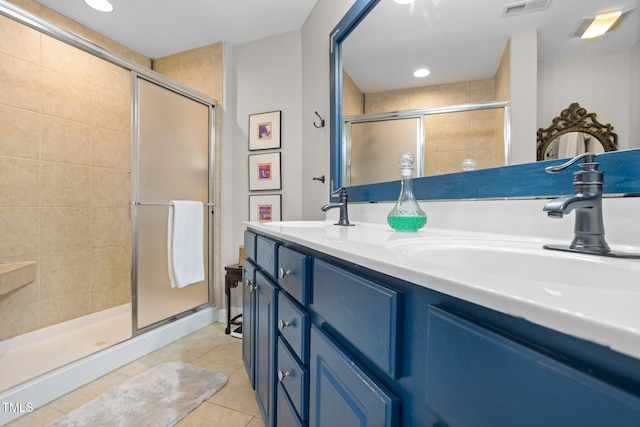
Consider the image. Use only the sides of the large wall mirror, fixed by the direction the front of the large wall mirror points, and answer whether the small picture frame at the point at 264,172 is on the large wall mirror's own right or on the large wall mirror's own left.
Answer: on the large wall mirror's own right

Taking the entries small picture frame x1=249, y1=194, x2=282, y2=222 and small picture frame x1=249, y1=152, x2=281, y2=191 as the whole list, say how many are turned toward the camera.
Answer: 2

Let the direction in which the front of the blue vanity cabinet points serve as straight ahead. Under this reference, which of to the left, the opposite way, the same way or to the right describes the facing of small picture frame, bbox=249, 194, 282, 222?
to the left

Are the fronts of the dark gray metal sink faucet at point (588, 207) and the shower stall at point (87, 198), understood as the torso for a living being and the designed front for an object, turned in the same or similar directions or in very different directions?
very different directions

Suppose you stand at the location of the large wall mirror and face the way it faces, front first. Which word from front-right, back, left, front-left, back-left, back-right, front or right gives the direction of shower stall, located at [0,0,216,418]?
front-right

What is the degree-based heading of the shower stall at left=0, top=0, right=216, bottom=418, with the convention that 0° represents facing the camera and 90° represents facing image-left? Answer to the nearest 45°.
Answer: approximately 315°

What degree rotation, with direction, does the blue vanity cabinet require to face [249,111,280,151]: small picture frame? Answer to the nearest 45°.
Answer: approximately 90° to its right

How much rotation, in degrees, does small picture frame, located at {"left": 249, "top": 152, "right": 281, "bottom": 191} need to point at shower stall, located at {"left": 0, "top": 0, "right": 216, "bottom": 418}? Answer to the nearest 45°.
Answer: approximately 90° to its right
